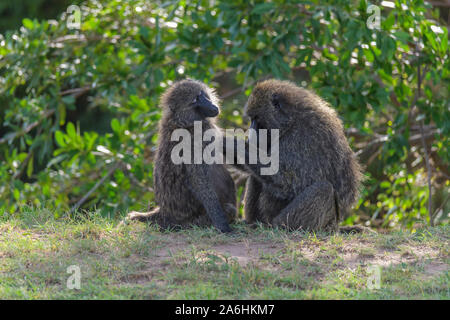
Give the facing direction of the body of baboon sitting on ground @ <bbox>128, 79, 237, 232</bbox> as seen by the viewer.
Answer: to the viewer's right

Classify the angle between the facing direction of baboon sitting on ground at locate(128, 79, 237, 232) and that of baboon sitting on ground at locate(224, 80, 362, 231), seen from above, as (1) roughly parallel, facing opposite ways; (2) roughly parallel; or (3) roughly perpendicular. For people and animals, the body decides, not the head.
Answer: roughly parallel, facing opposite ways

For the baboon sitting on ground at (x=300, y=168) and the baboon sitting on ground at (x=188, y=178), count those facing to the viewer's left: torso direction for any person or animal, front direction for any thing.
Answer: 1

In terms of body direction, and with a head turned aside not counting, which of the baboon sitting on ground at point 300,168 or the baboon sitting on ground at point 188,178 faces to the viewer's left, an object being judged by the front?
the baboon sitting on ground at point 300,168

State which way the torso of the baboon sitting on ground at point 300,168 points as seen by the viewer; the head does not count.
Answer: to the viewer's left

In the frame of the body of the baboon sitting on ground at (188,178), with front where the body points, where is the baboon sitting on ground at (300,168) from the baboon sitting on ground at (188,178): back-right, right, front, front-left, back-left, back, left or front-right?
front

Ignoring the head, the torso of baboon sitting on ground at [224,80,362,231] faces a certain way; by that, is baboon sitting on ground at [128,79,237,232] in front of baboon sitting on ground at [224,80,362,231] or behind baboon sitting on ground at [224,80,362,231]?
in front
